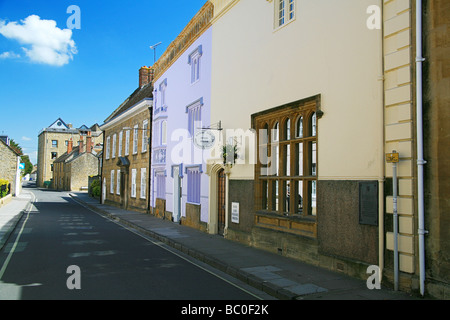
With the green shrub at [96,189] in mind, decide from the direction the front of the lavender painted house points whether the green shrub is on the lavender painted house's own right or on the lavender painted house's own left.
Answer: on the lavender painted house's own right

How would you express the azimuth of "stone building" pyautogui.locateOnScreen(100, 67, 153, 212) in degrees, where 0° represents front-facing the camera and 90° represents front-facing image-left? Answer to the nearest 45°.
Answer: approximately 45°

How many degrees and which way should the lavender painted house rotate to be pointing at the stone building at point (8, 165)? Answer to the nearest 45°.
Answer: approximately 90° to its right

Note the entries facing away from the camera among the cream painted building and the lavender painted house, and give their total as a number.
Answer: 0

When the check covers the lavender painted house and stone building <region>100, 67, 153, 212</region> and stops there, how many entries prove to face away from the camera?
0

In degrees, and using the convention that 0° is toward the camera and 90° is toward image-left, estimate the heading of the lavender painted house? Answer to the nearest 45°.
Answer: approximately 45°

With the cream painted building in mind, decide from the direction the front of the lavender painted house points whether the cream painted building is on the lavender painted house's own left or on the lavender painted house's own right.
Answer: on the lavender painted house's own left

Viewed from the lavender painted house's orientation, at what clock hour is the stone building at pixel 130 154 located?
The stone building is roughly at 4 o'clock from the lavender painted house.

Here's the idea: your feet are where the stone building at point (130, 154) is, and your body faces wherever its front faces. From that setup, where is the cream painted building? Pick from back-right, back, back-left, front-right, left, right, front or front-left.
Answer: front-left
